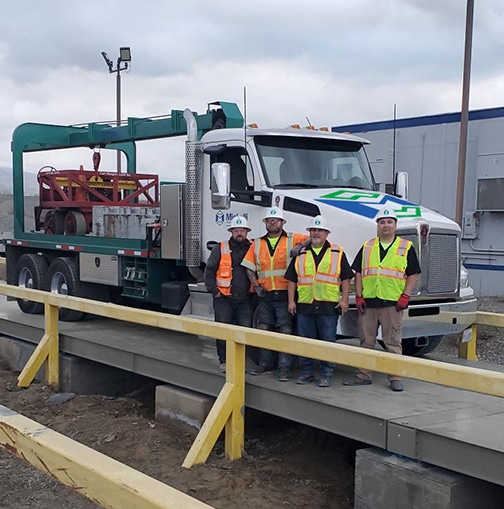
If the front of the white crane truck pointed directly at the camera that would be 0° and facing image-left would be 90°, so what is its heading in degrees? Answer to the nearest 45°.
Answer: approximately 315°

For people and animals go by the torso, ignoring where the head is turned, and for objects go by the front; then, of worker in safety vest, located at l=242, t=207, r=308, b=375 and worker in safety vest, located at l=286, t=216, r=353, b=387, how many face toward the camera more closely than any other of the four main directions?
2

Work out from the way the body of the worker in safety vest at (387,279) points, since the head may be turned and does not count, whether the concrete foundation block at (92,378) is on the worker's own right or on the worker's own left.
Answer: on the worker's own right

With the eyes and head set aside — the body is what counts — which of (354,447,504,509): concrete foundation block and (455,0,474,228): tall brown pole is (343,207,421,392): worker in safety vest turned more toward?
the concrete foundation block

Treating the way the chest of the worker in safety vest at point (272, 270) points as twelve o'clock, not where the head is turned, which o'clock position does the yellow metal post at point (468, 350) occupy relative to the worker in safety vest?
The yellow metal post is roughly at 8 o'clock from the worker in safety vest.

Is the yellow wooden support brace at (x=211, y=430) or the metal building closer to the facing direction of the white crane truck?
the yellow wooden support brace

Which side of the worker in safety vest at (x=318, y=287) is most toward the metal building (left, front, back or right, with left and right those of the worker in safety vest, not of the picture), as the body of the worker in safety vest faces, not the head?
back

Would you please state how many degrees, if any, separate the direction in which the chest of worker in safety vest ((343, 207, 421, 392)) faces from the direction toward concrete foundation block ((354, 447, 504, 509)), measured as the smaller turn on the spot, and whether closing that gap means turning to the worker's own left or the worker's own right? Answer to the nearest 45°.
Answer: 0° — they already face it

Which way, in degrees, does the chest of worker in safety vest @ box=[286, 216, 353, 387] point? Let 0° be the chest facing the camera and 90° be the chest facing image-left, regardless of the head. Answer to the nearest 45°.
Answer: approximately 0°
